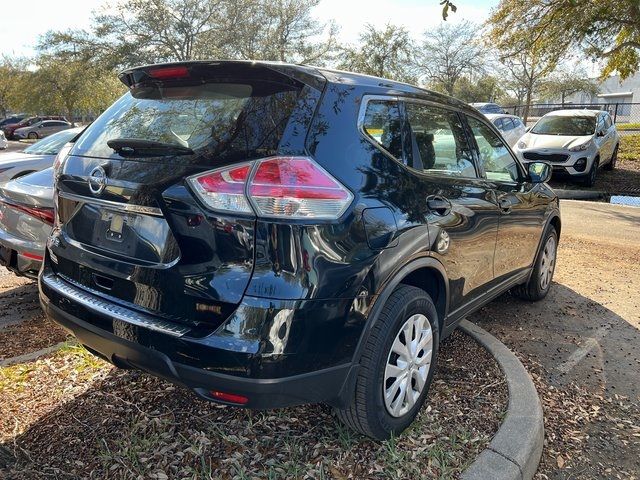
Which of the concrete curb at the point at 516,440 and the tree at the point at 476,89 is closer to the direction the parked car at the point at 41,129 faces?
the concrete curb

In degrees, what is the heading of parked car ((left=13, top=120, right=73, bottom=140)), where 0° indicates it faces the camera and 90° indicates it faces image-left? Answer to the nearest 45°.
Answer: approximately 45°

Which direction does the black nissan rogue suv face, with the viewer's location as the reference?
facing away from the viewer and to the right of the viewer

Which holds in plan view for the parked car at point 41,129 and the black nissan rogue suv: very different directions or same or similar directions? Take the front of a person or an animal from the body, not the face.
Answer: very different directions

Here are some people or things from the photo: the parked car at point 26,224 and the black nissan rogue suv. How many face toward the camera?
0

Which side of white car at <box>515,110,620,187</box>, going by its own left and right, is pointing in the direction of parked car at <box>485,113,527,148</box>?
right

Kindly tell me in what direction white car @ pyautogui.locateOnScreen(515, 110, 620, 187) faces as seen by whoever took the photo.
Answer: facing the viewer and to the left of the viewer

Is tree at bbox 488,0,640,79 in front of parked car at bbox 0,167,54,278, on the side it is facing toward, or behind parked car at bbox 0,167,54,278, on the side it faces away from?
in front

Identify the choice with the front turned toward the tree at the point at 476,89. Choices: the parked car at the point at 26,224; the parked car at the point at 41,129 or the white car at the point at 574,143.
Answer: the parked car at the point at 26,224

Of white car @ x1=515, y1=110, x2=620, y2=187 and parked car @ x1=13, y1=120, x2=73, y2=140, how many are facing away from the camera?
0

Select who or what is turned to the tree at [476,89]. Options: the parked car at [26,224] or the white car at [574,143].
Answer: the parked car

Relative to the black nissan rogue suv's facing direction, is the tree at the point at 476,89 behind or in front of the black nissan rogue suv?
in front

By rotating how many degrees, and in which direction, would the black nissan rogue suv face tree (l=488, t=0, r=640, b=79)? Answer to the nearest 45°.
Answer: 0° — it already faces it
